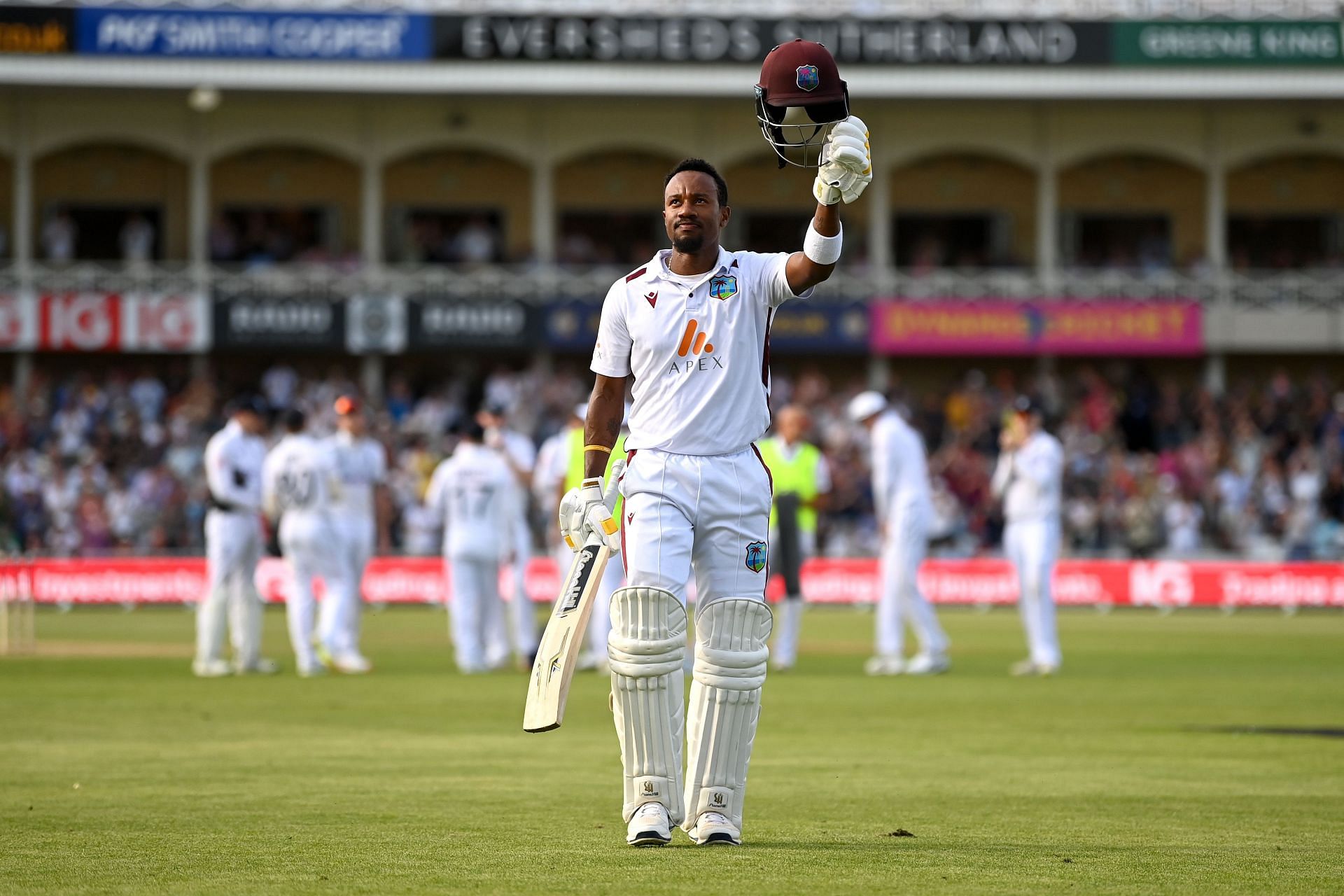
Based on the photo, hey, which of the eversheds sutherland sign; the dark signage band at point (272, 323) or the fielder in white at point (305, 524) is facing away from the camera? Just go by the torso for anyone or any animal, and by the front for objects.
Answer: the fielder in white

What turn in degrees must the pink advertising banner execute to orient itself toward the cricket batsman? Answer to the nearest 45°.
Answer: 0° — it already faces them

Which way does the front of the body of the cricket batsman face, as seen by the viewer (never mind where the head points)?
toward the camera

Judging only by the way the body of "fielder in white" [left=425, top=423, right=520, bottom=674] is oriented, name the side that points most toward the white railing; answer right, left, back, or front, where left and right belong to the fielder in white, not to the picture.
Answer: front

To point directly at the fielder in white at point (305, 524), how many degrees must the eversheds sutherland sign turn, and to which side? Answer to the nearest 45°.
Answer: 0° — it already faces them

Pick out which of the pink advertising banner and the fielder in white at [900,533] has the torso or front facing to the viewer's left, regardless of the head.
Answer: the fielder in white

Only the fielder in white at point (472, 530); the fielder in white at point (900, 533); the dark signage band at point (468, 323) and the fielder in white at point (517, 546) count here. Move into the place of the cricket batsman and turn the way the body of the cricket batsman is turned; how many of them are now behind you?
4

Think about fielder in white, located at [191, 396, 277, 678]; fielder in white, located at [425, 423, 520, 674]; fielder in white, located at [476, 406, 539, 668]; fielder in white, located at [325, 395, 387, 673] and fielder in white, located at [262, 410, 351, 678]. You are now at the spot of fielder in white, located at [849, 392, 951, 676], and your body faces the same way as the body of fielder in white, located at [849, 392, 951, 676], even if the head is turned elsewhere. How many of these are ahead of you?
5

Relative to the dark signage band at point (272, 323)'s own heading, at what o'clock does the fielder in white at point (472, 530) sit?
The fielder in white is roughly at 12 o'clock from the dark signage band.

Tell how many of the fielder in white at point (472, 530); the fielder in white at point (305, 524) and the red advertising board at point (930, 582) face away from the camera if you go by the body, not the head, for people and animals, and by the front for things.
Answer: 2

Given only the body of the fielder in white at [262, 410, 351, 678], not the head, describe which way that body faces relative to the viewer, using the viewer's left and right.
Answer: facing away from the viewer

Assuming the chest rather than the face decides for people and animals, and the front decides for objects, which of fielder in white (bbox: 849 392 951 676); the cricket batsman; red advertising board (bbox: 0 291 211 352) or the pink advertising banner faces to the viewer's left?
the fielder in white

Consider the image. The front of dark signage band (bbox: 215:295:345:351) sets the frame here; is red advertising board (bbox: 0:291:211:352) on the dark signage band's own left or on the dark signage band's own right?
on the dark signage band's own right

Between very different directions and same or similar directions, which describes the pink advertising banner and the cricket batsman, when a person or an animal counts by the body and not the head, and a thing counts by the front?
same or similar directions

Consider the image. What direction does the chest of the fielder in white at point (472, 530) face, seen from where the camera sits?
away from the camera

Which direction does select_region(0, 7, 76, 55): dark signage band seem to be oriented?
toward the camera

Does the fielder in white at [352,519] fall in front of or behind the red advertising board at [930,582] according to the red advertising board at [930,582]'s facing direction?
in front

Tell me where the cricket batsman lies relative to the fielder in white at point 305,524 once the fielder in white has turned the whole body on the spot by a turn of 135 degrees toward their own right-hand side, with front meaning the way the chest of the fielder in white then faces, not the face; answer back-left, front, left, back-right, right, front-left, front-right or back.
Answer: front-right

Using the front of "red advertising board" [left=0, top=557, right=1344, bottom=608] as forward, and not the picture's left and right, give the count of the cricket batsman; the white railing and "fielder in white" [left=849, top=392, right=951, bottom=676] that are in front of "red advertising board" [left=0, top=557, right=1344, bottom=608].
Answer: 2

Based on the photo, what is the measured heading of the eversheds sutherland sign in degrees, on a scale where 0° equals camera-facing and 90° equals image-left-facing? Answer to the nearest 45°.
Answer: approximately 0°
